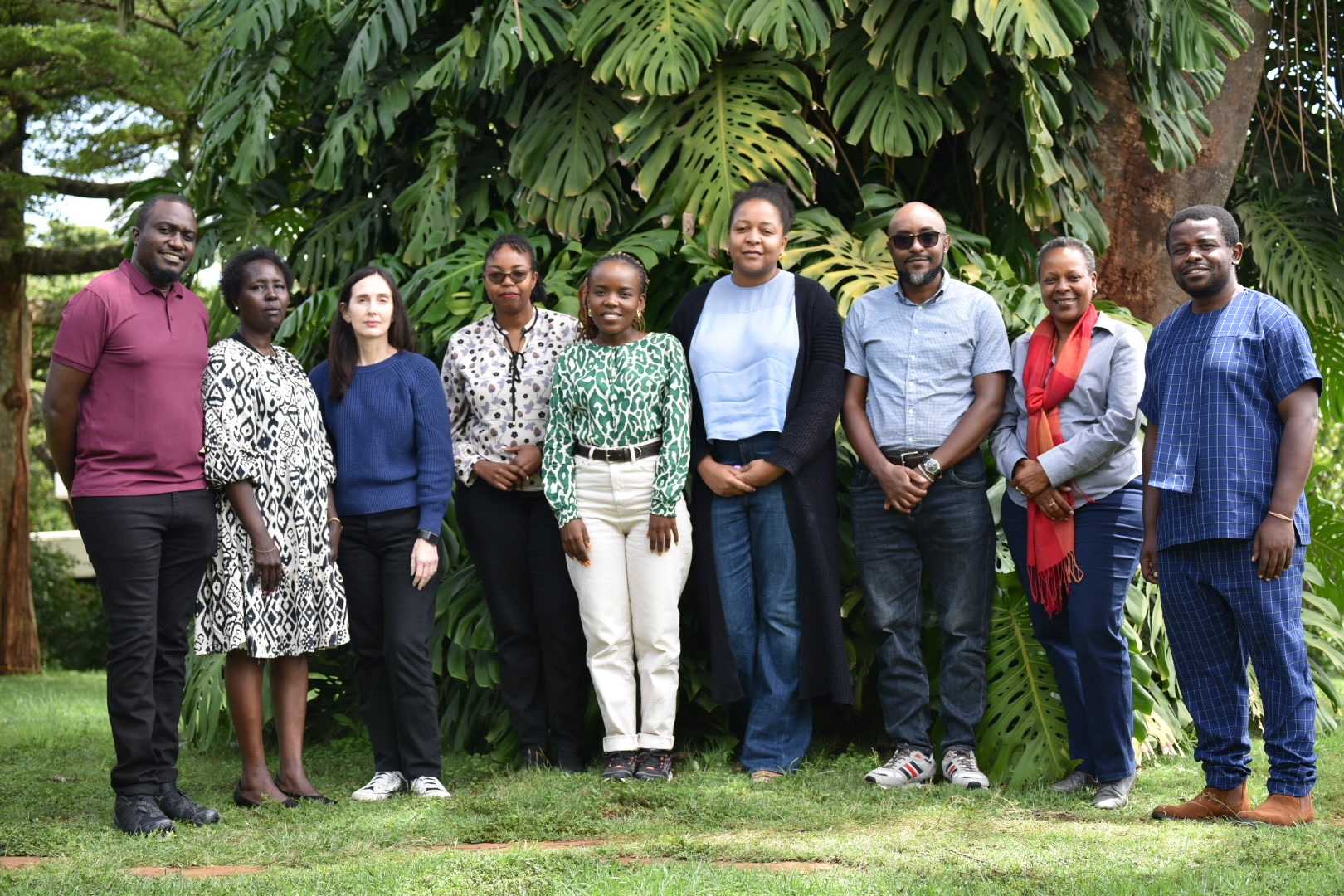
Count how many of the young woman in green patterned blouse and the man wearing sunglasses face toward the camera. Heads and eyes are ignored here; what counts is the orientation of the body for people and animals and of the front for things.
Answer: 2

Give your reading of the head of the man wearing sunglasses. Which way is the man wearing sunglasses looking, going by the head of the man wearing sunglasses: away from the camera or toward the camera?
toward the camera

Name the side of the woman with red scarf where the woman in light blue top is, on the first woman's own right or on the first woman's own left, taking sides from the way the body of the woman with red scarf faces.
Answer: on the first woman's own right

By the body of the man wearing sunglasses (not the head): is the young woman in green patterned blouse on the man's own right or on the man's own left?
on the man's own right

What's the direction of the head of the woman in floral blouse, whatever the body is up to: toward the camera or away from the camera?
toward the camera

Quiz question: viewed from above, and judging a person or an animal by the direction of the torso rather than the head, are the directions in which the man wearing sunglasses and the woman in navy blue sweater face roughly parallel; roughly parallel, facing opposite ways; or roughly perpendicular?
roughly parallel

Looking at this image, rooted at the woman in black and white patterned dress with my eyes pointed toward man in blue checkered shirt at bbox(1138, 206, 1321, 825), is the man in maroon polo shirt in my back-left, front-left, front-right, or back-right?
back-right

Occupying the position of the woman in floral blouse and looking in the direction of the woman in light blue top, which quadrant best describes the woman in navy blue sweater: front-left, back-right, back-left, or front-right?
back-right

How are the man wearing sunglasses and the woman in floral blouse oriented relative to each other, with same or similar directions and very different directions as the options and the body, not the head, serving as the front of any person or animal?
same or similar directions

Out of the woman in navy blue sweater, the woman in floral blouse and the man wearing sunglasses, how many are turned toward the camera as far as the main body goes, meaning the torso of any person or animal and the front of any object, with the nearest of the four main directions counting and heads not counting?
3

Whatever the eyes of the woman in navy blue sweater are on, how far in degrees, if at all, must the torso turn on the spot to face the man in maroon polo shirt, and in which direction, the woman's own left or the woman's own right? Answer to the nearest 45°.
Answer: approximately 45° to the woman's own right

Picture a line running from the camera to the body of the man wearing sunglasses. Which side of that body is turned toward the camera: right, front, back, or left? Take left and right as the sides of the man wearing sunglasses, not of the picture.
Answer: front

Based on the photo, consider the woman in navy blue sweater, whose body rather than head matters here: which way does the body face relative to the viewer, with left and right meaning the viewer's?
facing the viewer

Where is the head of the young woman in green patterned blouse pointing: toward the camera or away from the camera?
toward the camera
